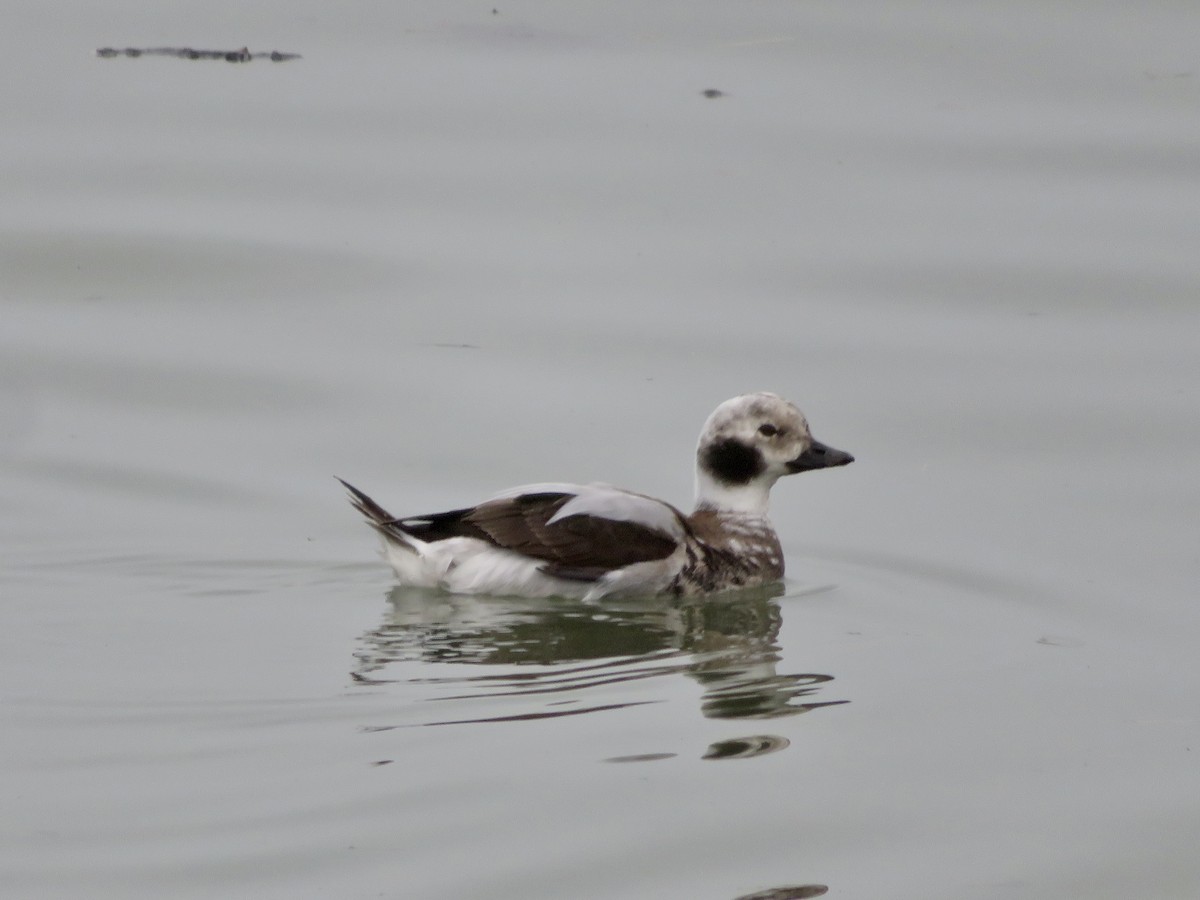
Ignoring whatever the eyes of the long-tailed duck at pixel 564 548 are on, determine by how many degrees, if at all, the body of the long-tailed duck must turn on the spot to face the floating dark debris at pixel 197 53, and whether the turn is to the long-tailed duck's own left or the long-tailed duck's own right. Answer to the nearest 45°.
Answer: approximately 90° to the long-tailed duck's own left

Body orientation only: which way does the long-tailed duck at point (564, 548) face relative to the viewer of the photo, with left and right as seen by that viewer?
facing to the right of the viewer
